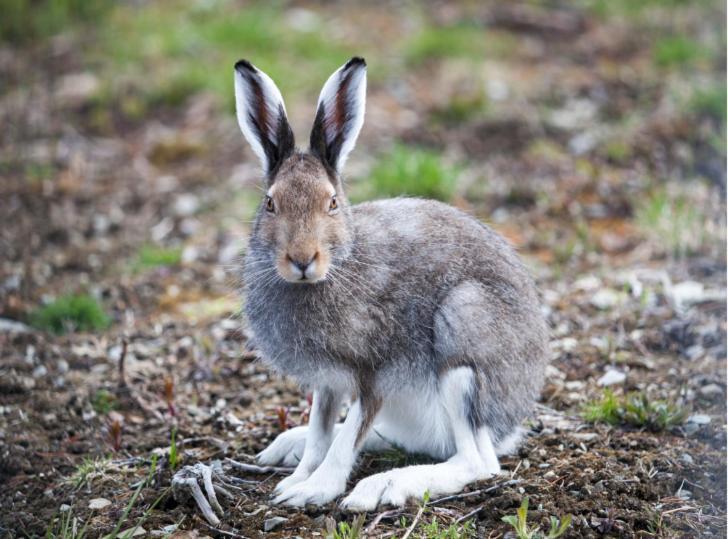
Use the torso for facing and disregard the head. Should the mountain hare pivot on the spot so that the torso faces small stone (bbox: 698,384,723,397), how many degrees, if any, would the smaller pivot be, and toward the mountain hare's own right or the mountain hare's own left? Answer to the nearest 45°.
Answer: approximately 180°

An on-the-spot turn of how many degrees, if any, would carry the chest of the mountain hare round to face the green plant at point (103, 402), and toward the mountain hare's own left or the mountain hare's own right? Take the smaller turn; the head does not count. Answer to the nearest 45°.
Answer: approximately 90° to the mountain hare's own right

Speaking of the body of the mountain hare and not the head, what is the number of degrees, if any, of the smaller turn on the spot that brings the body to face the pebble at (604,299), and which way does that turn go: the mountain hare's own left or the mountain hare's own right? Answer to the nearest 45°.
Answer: approximately 180°

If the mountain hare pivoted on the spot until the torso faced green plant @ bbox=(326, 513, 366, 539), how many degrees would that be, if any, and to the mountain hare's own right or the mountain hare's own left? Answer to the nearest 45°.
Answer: approximately 45° to the mountain hare's own left

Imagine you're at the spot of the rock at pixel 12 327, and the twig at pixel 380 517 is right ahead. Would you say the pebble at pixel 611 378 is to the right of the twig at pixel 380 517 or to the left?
left

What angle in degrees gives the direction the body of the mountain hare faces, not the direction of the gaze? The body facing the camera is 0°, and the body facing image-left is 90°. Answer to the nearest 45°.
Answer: approximately 45°

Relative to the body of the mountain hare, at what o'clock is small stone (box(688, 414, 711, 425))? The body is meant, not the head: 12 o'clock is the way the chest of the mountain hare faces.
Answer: The small stone is roughly at 7 o'clock from the mountain hare.

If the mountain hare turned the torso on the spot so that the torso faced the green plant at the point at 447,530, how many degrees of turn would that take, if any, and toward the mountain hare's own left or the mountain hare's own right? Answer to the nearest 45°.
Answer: approximately 90° to the mountain hare's own left

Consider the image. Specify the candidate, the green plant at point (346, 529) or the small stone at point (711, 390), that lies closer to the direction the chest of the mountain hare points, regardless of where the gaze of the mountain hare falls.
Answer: the green plant
